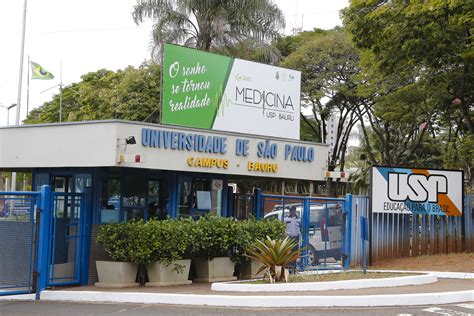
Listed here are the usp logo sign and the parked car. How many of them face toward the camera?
1

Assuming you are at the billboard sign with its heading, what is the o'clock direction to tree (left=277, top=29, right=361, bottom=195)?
The tree is roughly at 8 o'clock from the billboard sign.

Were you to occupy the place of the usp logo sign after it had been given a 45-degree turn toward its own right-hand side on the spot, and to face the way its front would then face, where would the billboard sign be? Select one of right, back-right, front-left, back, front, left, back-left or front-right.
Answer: front

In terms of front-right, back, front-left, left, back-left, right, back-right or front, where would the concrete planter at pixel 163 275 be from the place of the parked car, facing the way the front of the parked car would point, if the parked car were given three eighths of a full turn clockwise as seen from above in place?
back-right

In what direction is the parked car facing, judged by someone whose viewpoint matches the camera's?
facing away from the viewer and to the left of the viewer

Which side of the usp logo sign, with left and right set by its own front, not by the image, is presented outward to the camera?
front

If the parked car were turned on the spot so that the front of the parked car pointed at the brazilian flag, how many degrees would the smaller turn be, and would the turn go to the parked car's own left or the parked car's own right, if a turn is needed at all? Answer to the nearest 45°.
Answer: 0° — it already faces it

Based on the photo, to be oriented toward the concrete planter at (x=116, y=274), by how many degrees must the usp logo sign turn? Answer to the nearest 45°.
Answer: approximately 45° to its right

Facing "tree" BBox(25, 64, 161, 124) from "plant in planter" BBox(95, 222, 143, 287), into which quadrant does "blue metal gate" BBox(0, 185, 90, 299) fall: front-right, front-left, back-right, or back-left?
back-left

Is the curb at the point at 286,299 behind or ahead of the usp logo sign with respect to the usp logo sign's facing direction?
ahead

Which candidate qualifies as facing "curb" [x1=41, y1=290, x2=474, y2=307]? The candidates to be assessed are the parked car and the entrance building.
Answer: the entrance building

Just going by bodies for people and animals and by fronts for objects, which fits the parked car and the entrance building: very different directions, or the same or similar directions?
very different directions

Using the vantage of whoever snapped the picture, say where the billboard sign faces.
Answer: facing the viewer and to the right of the viewer
